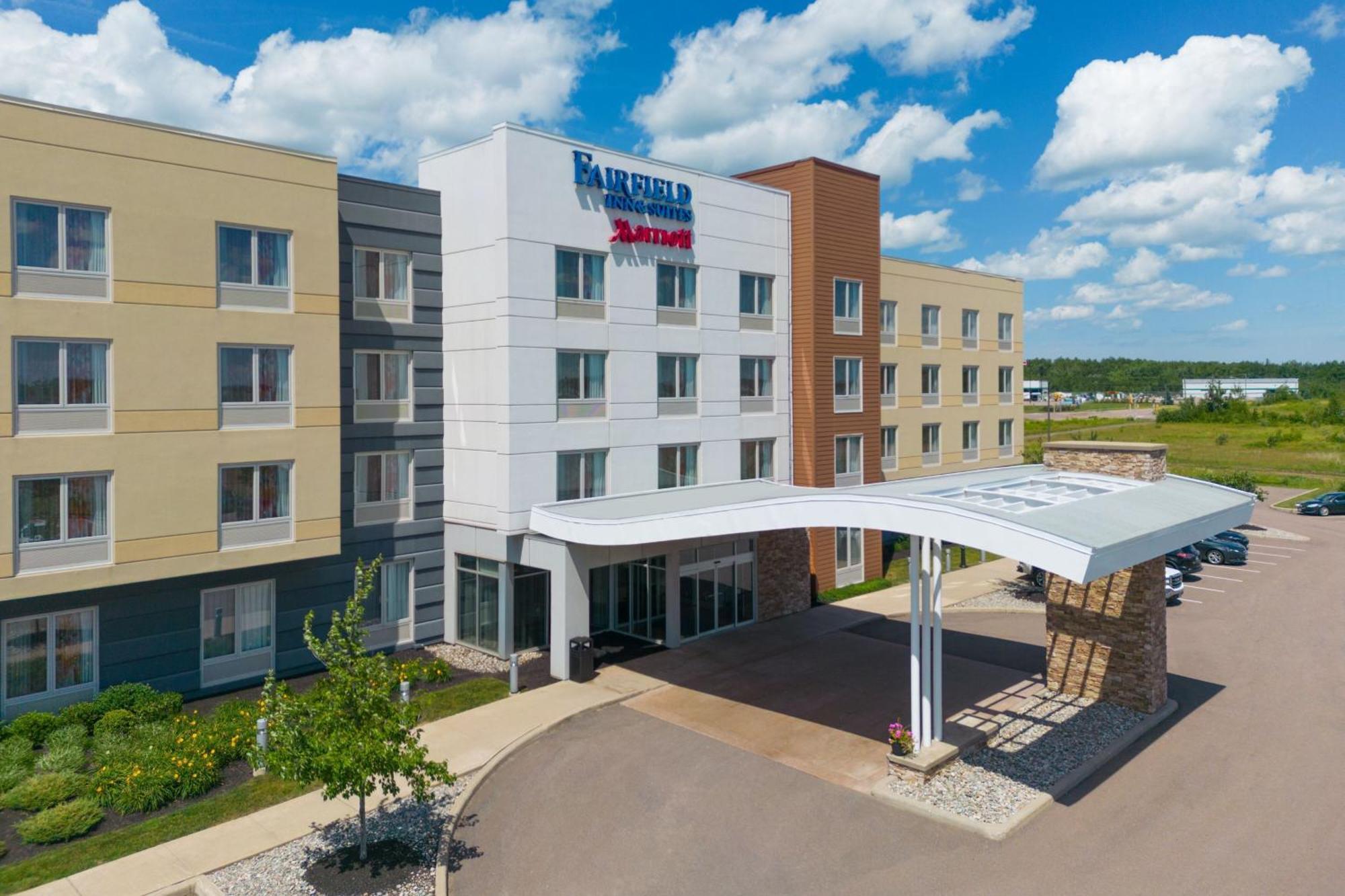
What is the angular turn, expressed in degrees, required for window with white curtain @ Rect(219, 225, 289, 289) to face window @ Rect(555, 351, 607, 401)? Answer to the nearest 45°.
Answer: approximately 45° to its left

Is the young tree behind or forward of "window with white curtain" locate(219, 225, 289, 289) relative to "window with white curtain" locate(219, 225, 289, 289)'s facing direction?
forward

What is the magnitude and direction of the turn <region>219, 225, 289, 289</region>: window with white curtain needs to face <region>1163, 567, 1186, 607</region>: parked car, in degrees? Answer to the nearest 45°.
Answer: approximately 45° to its left
